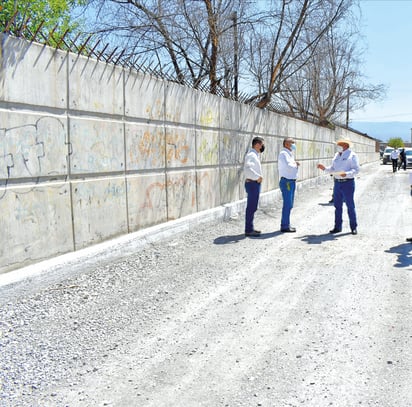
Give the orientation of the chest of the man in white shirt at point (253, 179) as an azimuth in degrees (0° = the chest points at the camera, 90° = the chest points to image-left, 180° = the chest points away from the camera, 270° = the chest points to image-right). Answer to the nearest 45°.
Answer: approximately 270°

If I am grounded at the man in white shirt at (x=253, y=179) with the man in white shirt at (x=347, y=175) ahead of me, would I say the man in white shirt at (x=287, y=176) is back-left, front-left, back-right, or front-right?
front-left

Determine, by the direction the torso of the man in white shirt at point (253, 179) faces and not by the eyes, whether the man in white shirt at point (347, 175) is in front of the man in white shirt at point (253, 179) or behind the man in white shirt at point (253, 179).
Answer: in front

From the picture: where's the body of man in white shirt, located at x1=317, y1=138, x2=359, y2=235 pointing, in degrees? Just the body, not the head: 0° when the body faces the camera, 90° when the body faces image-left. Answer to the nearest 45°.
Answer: approximately 45°

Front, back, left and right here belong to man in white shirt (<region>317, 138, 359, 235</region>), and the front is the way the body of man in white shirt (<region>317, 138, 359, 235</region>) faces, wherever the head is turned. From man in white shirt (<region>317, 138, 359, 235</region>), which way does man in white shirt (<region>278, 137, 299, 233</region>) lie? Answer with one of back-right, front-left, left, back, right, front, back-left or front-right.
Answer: front-right

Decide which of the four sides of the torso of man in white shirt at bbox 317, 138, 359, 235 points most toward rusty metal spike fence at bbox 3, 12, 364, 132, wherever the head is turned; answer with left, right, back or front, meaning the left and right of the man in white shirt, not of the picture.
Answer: front

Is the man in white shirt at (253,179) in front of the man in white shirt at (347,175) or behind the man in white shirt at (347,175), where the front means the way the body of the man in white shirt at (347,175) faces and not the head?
in front
